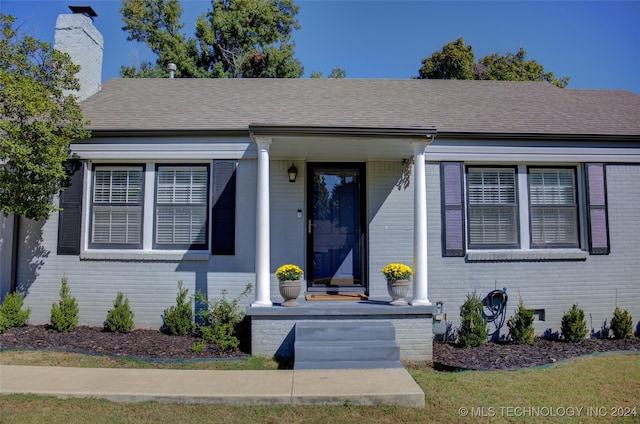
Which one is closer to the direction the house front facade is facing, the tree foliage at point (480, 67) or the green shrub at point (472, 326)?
the green shrub

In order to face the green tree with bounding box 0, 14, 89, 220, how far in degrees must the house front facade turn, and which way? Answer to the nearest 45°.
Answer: approximately 90° to its right

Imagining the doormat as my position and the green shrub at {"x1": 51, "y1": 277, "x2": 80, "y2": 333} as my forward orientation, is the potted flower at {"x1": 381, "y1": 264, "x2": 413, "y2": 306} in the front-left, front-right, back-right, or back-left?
back-left

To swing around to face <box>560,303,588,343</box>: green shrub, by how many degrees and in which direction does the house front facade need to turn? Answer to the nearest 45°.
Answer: approximately 90° to its left

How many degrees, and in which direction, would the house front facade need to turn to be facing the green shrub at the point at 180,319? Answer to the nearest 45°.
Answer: approximately 90° to its right

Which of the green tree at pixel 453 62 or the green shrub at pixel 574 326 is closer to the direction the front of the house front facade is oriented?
the green shrub

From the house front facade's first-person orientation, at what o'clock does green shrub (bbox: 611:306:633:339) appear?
The green shrub is roughly at 9 o'clock from the house front facade.

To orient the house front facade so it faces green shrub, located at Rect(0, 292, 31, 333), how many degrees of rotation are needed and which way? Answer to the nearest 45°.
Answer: approximately 90° to its right

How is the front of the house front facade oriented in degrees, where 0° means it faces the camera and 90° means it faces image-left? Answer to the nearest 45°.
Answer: approximately 0°
